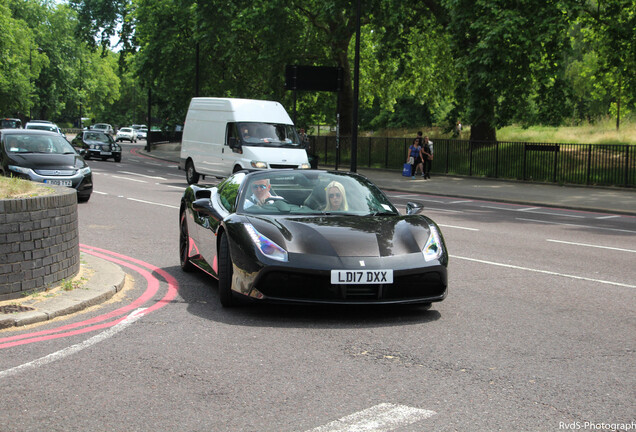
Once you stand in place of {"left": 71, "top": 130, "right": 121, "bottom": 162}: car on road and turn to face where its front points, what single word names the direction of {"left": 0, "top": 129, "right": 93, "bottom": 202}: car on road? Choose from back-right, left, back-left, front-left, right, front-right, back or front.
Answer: front-right

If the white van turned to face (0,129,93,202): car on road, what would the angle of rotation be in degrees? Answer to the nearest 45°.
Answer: approximately 90° to its right

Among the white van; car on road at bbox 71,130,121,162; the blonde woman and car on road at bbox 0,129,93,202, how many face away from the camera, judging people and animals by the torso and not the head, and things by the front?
0

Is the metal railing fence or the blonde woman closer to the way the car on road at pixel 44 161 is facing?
the blonde woman

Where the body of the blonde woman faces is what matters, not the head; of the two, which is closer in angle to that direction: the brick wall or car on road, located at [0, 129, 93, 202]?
the brick wall

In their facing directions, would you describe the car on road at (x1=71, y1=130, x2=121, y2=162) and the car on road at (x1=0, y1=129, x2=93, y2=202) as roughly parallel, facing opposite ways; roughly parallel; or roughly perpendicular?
roughly parallel

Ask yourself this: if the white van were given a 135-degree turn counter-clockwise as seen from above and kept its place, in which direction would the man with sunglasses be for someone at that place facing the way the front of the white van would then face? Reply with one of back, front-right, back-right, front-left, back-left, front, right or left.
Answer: back

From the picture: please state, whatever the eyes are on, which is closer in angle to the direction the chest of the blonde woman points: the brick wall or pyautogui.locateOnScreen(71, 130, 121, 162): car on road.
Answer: the brick wall

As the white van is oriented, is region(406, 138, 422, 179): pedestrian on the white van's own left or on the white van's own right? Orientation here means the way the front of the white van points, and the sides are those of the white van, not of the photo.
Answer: on the white van's own left

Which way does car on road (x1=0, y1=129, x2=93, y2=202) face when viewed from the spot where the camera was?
facing the viewer and to the right of the viewer

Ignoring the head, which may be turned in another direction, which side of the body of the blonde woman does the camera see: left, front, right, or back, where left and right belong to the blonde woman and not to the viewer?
front

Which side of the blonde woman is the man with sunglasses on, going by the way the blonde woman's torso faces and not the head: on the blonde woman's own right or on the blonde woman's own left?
on the blonde woman's own right
